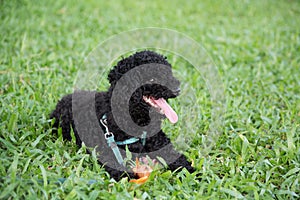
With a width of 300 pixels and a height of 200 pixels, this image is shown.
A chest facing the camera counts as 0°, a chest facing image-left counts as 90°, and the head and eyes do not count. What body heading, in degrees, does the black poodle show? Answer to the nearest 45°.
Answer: approximately 315°
